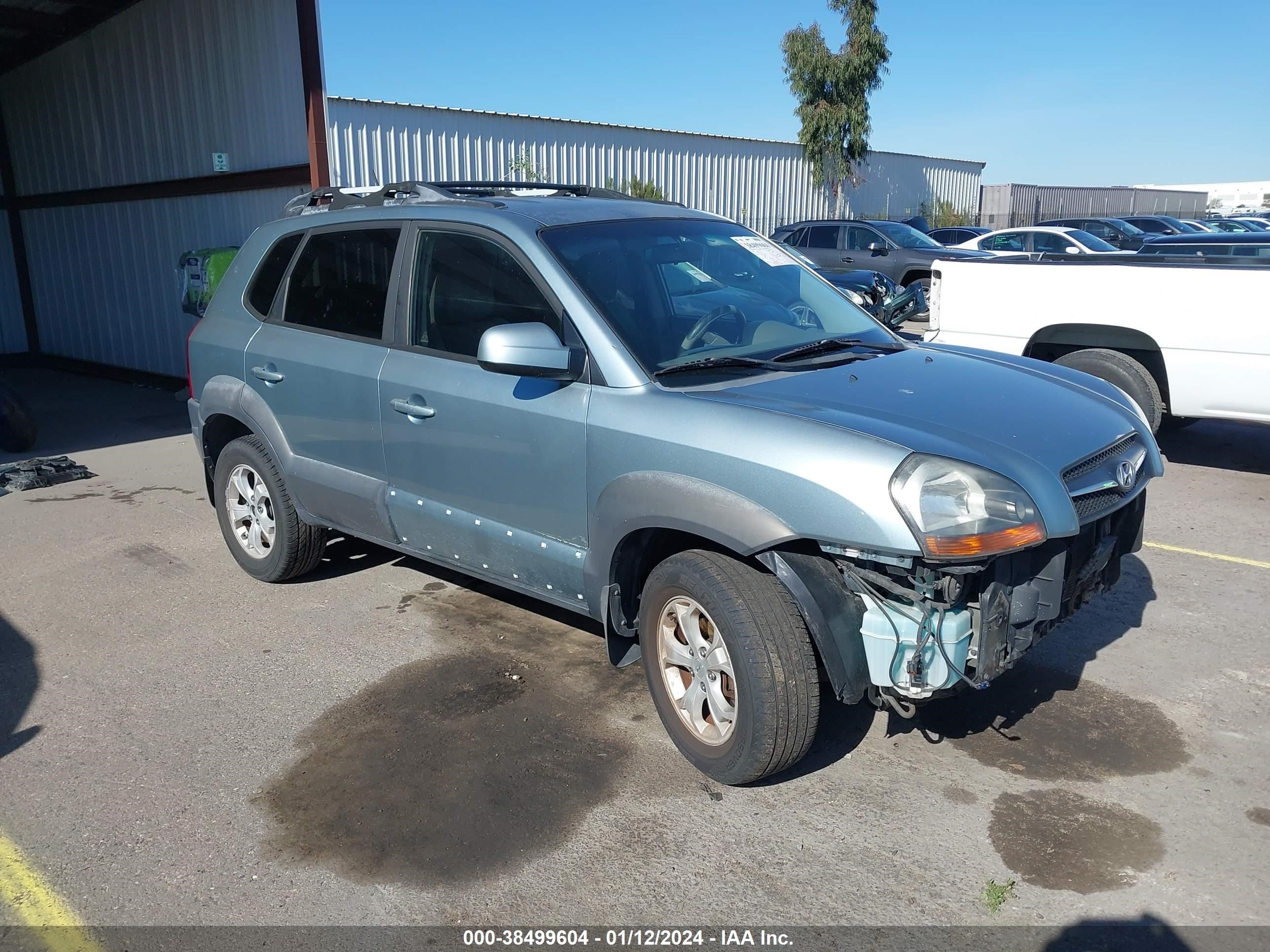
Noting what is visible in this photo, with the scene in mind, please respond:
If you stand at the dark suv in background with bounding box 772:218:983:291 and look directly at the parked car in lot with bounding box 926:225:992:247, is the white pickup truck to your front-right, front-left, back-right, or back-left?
back-right

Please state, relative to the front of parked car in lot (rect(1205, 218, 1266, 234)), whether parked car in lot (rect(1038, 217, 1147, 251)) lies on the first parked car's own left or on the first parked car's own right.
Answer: on the first parked car's own right

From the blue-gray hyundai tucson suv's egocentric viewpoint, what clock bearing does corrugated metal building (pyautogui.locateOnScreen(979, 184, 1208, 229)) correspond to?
The corrugated metal building is roughly at 8 o'clock from the blue-gray hyundai tucson suv.

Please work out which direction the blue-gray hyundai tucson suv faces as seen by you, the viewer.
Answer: facing the viewer and to the right of the viewer

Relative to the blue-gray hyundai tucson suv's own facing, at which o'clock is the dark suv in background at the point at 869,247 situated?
The dark suv in background is roughly at 8 o'clock from the blue-gray hyundai tucson suv.

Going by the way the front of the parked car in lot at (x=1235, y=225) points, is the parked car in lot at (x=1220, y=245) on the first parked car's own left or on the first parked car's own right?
on the first parked car's own right

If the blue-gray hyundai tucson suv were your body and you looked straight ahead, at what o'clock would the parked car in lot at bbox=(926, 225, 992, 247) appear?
The parked car in lot is roughly at 8 o'clock from the blue-gray hyundai tucson suv.

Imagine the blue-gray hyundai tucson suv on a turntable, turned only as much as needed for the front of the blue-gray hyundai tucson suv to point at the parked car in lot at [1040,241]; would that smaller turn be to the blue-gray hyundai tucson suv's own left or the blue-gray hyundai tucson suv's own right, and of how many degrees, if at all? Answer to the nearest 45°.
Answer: approximately 90° to the blue-gray hyundai tucson suv's own left
